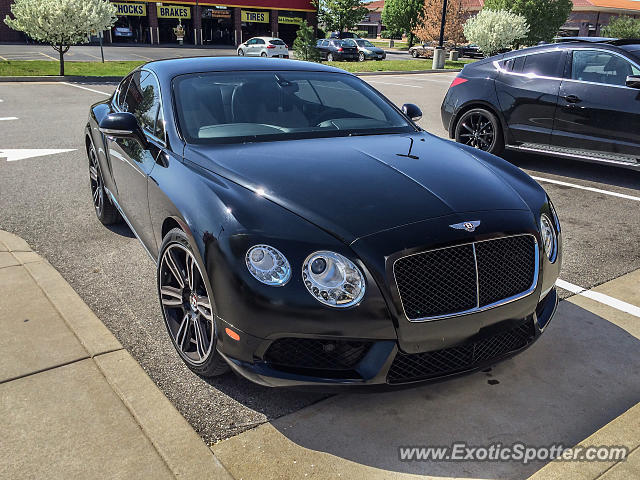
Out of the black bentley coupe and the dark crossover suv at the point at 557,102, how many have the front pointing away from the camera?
0

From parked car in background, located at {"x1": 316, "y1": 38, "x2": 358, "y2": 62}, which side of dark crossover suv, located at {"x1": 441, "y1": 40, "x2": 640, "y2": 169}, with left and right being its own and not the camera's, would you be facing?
left

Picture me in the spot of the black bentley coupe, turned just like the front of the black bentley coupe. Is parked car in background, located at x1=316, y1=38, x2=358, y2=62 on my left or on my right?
on my left

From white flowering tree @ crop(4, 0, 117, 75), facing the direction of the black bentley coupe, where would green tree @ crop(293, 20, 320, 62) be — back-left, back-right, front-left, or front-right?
back-left

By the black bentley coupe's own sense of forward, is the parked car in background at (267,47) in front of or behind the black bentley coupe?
behind

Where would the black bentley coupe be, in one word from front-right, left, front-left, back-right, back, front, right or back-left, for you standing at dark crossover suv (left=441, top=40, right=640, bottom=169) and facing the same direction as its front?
right

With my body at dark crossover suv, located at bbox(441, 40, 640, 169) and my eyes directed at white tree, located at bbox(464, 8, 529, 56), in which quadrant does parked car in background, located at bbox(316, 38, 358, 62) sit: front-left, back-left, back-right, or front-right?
front-left

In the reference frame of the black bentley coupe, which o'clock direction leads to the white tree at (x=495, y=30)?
The white tree is roughly at 8 o'clock from the black bentley coupe.

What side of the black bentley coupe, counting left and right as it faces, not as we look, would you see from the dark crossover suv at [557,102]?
left

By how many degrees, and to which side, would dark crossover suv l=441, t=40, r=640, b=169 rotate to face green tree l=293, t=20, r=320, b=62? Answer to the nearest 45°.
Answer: approximately 135° to its left

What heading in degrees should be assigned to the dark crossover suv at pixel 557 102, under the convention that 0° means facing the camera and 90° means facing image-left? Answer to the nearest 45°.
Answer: approximately 270°

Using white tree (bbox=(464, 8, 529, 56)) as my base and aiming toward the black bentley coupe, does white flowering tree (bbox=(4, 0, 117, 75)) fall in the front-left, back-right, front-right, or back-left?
front-right

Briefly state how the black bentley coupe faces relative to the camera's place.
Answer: facing the viewer and to the right of the viewer

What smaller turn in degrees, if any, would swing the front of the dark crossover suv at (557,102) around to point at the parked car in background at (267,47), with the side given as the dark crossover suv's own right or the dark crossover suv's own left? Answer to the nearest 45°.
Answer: approximately 135° to the dark crossover suv's own left
